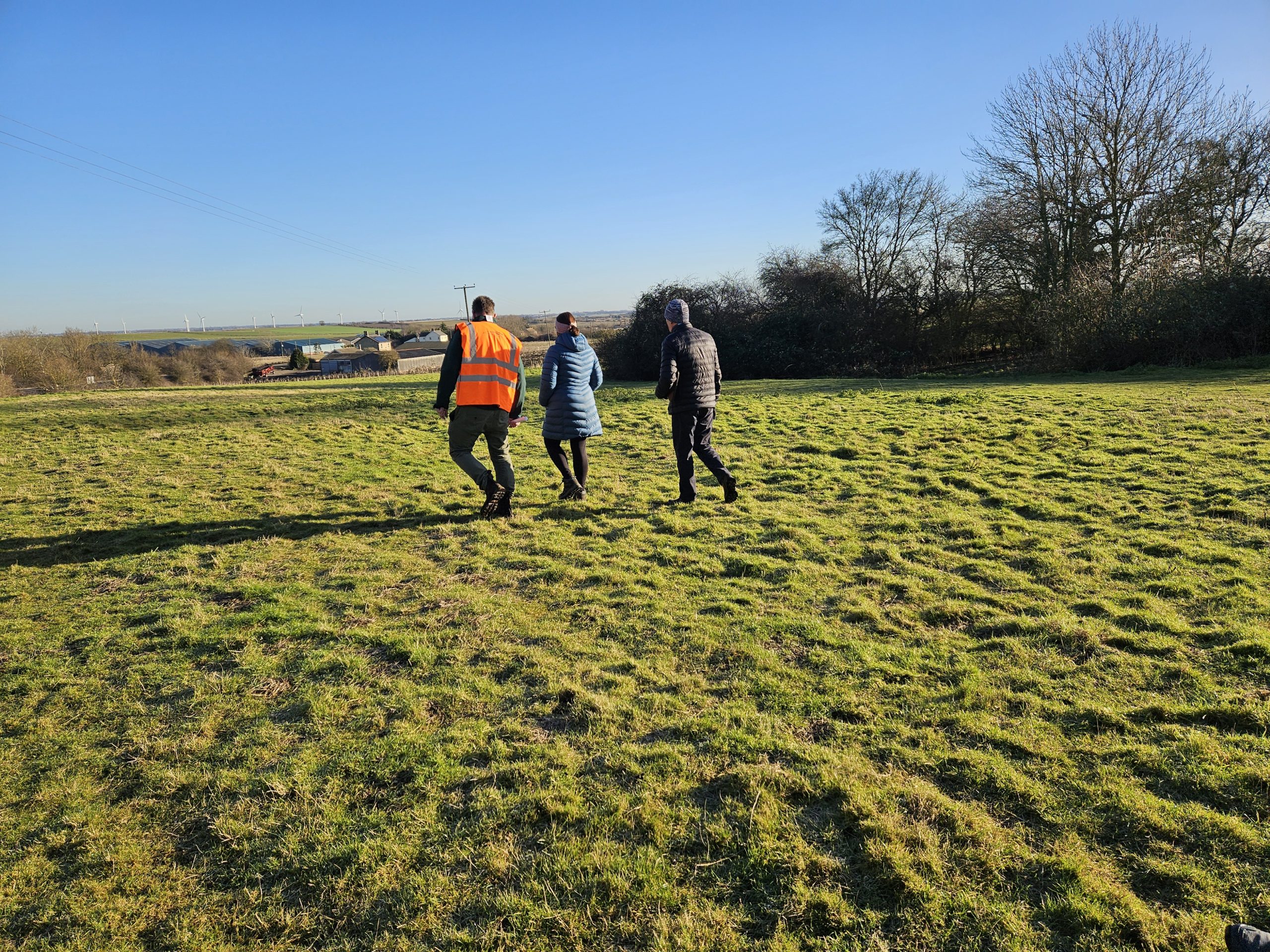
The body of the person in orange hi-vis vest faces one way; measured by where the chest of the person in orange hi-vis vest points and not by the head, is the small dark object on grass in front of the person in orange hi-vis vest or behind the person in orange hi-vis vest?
behind

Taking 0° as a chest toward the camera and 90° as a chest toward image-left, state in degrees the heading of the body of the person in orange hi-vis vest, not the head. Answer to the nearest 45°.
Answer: approximately 180°

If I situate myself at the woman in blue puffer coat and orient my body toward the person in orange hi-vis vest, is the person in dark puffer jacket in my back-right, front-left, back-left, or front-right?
back-left

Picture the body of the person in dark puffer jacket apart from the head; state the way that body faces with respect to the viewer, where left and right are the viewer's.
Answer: facing away from the viewer and to the left of the viewer

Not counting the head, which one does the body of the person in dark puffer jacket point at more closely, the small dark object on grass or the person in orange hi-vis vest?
the person in orange hi-vis vest

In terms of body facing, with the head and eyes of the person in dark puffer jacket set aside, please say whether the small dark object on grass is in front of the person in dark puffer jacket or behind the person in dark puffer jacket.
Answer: behind

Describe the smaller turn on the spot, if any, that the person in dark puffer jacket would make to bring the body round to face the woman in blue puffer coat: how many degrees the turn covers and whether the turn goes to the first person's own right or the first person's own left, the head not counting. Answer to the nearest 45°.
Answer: approximately 45° to the first person's own left

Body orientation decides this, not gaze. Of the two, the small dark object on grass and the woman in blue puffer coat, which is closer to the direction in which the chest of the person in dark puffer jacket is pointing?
the woman in blue puffer coat

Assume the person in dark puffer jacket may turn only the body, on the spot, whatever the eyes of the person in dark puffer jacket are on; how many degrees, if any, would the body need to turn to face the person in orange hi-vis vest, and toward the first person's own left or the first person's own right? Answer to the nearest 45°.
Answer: approximately 45° to the first person's own left

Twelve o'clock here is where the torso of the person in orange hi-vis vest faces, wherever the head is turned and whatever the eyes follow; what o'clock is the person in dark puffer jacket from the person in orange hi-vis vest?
The person in dark puffer jacket is roughly at 3 o'clock from the person in orange hi-vis vest.
